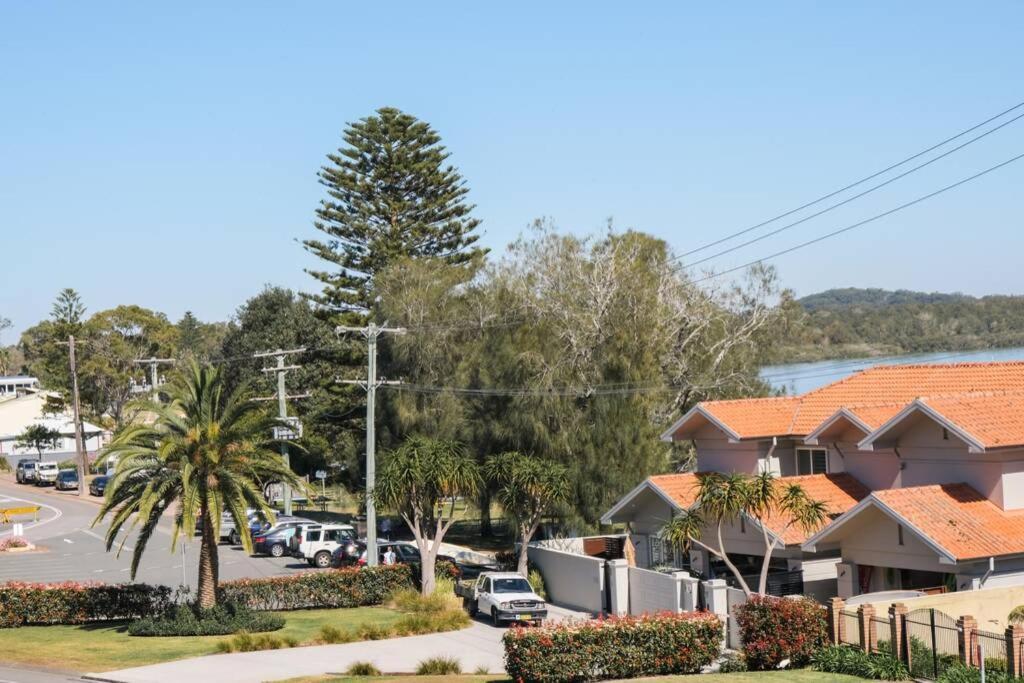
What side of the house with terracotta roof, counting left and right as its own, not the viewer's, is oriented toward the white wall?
right

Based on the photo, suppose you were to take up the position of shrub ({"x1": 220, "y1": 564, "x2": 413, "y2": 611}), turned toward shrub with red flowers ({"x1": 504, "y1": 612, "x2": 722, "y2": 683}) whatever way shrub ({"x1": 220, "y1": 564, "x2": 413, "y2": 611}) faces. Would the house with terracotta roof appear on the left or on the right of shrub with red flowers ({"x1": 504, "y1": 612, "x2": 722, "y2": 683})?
left

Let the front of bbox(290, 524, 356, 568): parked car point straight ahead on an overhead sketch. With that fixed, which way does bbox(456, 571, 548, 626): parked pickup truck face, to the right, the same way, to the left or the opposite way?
to the right

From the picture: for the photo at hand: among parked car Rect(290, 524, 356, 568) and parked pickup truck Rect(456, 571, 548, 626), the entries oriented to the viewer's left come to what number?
0

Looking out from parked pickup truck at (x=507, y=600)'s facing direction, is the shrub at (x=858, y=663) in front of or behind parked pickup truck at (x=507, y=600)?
in front

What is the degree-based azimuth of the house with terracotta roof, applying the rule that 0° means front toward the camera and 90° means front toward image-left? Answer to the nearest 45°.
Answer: approximately 45°

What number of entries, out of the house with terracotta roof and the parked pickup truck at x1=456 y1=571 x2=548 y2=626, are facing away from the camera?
0

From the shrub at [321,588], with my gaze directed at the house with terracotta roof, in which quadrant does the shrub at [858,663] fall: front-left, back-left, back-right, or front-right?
front-right

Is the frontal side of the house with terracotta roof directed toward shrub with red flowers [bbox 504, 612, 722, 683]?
yes

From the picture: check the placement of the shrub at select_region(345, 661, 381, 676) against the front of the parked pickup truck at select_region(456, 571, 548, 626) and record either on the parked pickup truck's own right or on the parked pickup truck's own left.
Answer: on the parked pickup truck's own right

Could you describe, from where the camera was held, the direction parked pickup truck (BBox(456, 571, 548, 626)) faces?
facing the viewer and to the right of the viewer
